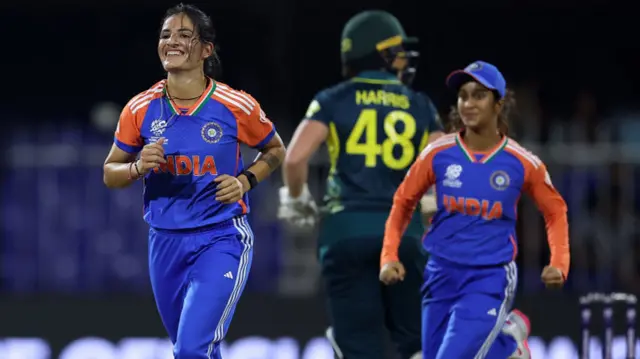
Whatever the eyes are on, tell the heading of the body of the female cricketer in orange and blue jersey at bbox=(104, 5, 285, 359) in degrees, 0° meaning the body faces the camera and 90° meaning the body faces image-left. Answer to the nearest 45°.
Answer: approximately 45°

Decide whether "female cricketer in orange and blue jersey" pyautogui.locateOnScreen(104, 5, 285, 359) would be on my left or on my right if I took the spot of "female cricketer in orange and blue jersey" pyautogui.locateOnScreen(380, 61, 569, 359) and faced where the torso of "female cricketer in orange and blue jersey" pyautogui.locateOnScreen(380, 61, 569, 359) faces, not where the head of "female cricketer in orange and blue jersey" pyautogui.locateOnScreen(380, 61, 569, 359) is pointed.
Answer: on my right

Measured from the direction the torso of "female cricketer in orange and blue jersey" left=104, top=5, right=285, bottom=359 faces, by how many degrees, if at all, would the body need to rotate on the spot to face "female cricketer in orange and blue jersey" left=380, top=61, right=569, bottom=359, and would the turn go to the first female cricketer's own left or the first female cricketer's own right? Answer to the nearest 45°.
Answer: approximately 135° to the first female cricketer's own left

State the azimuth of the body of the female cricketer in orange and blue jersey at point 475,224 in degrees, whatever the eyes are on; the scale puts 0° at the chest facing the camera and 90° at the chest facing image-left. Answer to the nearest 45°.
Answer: approximately 0°
